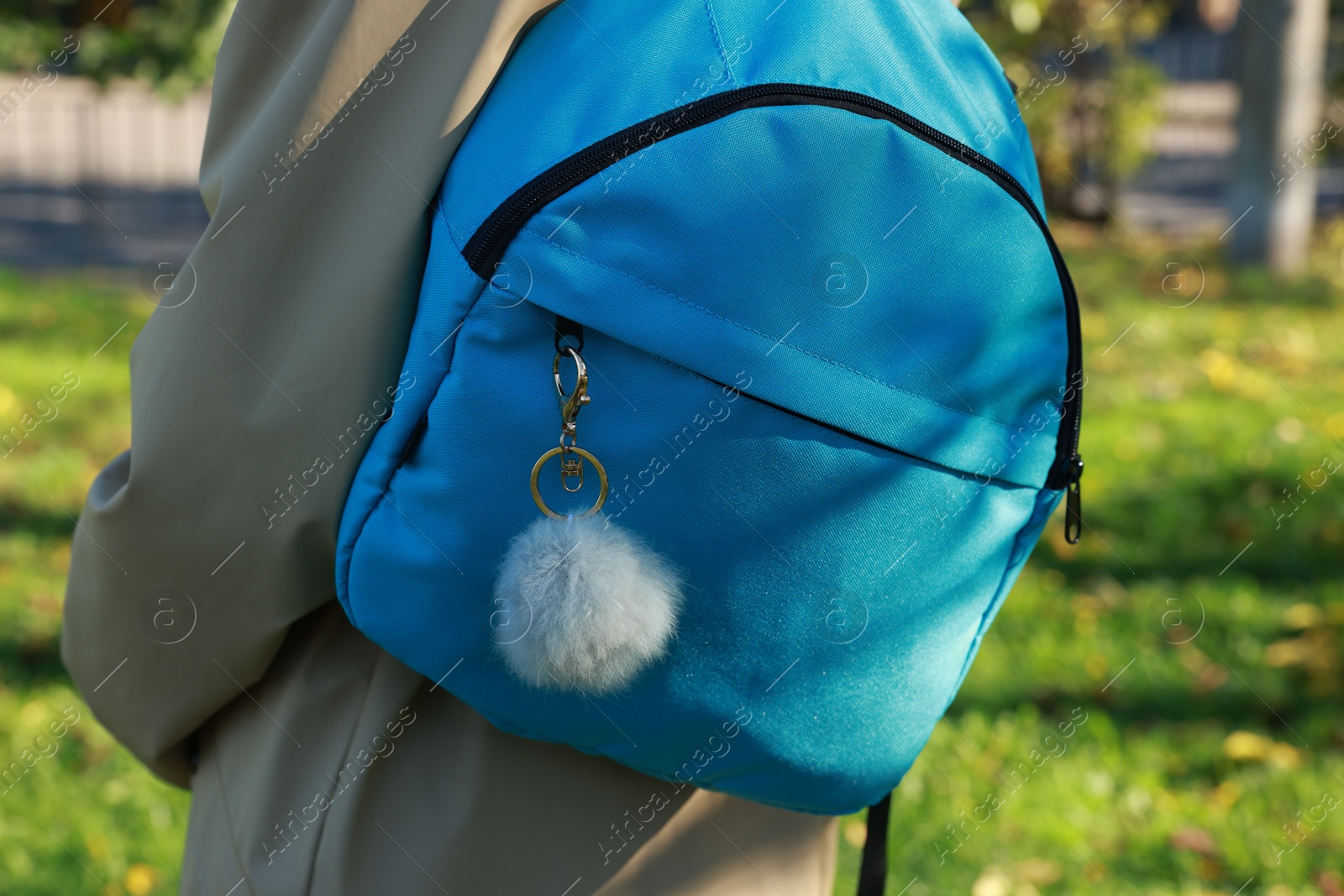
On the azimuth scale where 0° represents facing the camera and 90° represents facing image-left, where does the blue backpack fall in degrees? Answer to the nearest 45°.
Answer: approximately 0°
